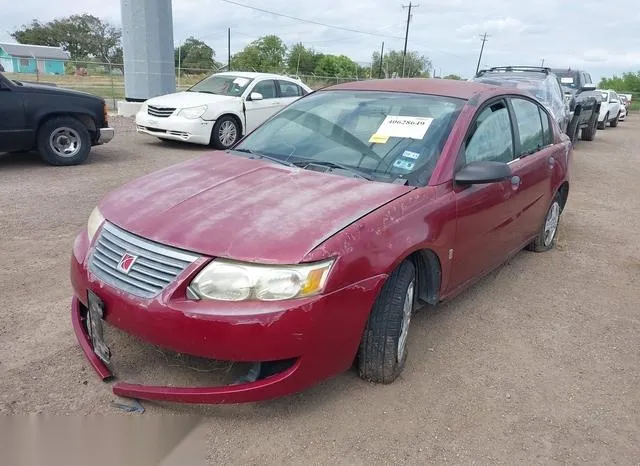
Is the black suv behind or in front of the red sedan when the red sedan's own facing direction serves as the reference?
behind

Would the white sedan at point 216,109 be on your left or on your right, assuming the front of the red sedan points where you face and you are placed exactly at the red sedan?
on your right

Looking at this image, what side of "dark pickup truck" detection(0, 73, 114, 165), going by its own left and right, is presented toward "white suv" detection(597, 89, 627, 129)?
front

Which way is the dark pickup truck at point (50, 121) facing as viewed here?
to the viewer's right

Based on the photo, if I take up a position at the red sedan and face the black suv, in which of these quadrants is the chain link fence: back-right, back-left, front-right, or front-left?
front-left

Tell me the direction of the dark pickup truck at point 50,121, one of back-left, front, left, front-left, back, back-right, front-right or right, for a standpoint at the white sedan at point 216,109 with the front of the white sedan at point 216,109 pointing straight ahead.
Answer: front

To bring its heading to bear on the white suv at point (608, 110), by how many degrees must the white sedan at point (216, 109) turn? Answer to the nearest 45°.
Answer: approximately 180°

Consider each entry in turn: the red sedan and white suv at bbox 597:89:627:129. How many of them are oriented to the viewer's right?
0

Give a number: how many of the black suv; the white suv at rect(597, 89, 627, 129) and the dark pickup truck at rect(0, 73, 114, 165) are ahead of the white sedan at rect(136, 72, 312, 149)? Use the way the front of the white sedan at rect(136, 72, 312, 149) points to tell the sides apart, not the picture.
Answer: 1

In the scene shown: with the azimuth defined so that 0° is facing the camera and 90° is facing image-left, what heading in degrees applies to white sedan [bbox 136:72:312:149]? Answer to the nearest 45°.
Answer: approximately 45°

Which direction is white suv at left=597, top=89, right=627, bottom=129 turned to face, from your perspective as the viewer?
facing the viewer and to the left of the viewer

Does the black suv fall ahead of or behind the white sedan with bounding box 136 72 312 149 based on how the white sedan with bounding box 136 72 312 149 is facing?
behind

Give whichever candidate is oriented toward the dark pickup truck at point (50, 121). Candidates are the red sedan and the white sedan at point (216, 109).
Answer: the white sedan
